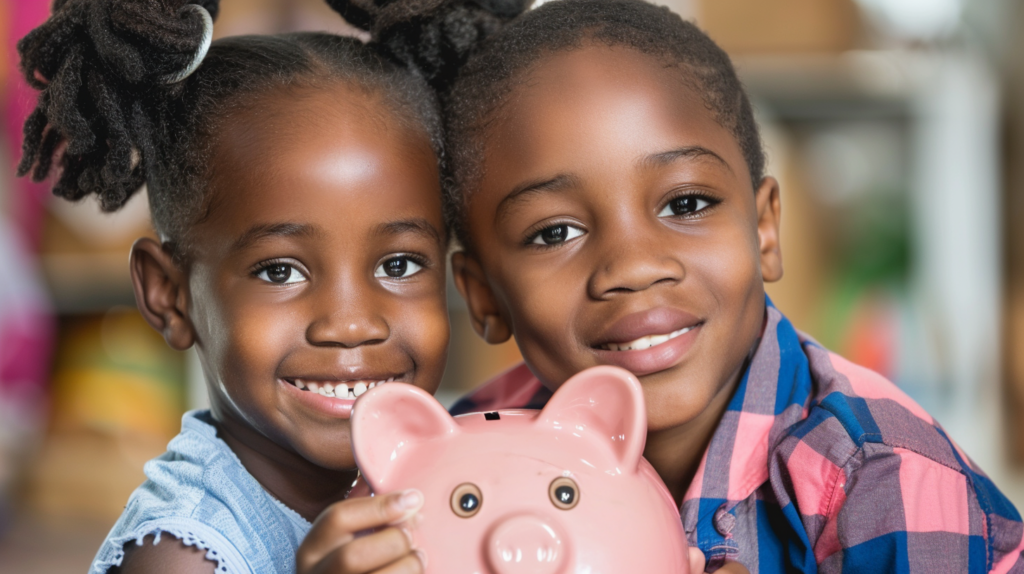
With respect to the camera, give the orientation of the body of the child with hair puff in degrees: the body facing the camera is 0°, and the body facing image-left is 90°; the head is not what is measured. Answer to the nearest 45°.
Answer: approximately 315°
